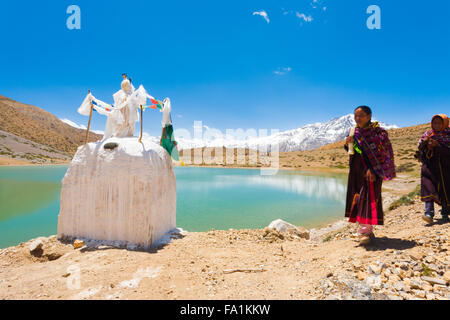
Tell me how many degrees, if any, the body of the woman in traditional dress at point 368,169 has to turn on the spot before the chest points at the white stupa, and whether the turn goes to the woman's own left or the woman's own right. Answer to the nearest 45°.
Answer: approximately 45° to the woman's own right

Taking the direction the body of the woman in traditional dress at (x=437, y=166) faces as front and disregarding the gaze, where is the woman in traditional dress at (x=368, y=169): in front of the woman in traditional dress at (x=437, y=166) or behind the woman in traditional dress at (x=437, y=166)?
in front

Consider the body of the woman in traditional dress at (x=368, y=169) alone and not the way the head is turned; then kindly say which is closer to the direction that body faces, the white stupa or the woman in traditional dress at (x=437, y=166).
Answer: the white stupa

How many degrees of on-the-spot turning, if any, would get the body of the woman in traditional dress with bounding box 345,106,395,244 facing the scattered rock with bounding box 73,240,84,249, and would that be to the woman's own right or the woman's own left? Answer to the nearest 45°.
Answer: approximately 45° to the woman's own right

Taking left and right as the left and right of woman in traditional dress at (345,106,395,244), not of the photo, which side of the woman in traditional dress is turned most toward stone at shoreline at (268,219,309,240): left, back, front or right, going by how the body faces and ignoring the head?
right

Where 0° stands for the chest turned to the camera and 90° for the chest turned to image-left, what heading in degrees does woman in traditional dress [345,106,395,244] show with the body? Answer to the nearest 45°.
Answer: approximately 45°

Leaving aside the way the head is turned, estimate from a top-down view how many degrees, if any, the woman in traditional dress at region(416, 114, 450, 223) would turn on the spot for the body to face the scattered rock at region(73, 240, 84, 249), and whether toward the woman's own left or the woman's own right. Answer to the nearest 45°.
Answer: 0° — they already face it

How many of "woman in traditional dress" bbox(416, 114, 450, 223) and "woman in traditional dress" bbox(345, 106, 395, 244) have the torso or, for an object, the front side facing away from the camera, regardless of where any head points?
0

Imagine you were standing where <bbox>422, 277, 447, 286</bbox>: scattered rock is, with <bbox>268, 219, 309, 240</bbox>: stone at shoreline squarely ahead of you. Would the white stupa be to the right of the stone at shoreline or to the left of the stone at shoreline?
left

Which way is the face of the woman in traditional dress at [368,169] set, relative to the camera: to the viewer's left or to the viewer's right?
to the viewer's left
